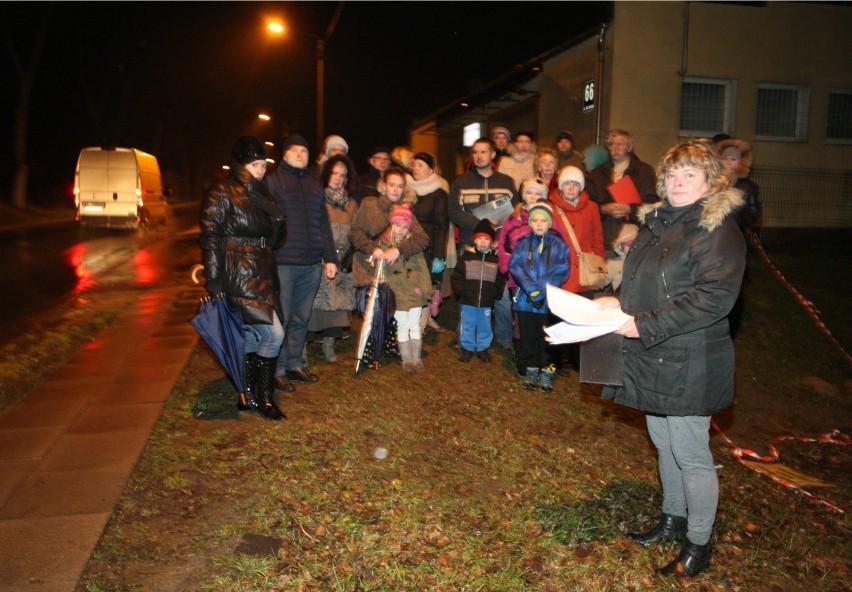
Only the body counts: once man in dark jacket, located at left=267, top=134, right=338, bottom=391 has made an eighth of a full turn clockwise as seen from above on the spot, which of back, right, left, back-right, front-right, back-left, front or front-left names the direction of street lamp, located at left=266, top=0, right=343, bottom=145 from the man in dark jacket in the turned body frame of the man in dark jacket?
back

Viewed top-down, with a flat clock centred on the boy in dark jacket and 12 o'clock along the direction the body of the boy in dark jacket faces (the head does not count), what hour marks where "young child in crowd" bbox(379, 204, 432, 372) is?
The young child in crowd is roughly at 2 o'clock from the boy in dark jacket.

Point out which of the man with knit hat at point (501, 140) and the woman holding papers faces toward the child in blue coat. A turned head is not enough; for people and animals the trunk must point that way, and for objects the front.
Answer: the man with knit hat

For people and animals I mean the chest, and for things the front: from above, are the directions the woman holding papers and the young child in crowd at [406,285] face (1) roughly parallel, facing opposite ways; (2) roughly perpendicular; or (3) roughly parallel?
roughly perpendicular

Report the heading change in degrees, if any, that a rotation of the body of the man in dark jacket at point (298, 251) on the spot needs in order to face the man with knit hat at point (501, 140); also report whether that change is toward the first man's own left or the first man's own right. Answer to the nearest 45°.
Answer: approximately 90° to the first man's own left

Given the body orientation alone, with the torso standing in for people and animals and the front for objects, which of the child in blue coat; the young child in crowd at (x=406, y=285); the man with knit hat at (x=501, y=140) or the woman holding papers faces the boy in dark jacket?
the man with knit hat

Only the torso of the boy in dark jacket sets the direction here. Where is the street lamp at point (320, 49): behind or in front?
behind

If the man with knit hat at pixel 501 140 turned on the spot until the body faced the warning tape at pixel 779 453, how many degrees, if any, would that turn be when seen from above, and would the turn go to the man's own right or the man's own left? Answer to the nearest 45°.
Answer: approximately 45° to the man's own left

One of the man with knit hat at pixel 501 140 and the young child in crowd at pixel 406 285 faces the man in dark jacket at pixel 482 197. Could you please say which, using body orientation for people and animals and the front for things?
the man with knit hat
